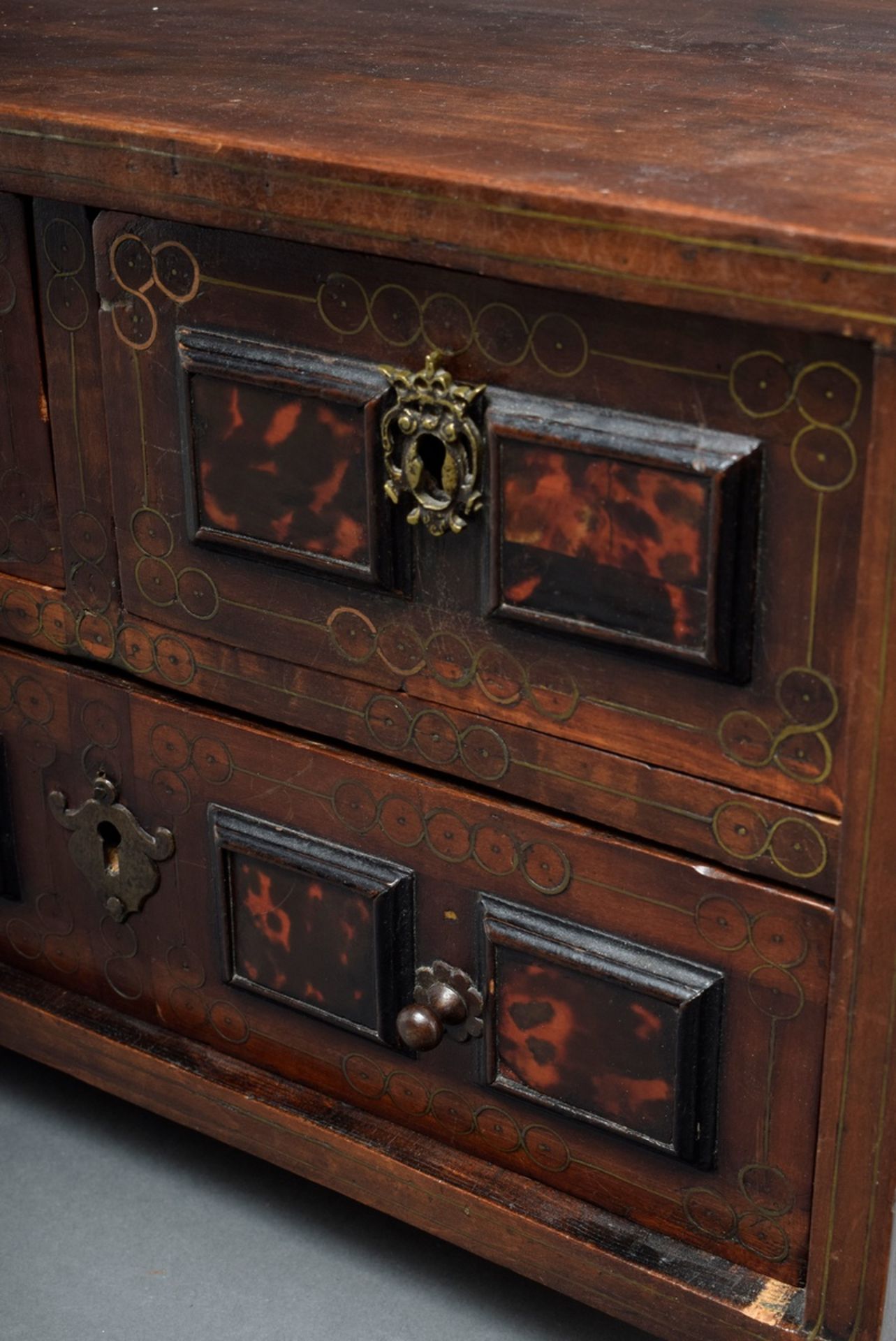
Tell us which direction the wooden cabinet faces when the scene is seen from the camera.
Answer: facing the viewer and to the left of the viewer
